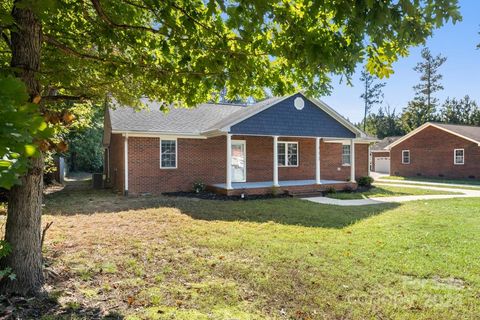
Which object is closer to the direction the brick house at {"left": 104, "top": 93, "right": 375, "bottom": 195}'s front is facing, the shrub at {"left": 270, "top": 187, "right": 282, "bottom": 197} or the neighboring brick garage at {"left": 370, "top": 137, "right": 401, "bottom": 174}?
the shrub

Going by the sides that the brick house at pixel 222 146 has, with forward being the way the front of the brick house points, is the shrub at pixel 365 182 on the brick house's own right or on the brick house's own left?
on the brick house's own left

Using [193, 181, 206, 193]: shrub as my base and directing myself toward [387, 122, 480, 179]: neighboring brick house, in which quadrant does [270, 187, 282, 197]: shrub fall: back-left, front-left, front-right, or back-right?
front-right

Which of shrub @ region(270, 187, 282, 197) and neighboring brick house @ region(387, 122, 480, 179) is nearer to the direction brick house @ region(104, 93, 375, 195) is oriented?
the shrub

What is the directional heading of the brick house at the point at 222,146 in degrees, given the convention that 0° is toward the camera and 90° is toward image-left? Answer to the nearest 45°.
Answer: approximately 315°

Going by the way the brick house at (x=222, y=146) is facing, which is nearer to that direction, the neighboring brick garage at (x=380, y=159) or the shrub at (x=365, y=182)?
the shrub

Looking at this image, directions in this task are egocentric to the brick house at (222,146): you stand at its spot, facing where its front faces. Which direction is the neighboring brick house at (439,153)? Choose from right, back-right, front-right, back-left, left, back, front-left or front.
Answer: left

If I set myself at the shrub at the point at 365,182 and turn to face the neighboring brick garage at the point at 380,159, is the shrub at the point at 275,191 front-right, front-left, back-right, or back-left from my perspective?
back-left

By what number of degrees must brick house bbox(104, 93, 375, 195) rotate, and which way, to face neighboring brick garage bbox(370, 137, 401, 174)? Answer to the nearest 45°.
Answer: approximately 90° to its left

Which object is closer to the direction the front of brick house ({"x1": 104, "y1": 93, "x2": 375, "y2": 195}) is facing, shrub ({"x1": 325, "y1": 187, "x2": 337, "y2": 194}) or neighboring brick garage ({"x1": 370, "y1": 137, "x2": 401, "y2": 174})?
the shrub

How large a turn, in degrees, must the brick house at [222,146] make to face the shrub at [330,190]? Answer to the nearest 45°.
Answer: approximately 45° to its left

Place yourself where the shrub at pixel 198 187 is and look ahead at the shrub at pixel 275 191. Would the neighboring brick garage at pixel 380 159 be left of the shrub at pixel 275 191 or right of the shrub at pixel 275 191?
left
